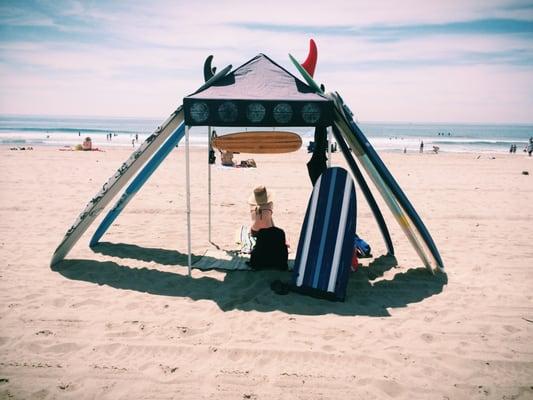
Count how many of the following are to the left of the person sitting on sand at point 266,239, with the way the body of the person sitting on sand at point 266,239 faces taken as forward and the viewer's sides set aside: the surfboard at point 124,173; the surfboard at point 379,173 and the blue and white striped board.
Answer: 1

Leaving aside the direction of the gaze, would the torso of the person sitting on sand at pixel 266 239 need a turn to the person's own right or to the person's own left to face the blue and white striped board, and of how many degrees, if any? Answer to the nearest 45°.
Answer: approximately 135° to the person's own right

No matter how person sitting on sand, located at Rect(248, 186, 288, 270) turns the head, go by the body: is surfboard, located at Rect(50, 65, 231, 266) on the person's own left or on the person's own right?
on the person's own left

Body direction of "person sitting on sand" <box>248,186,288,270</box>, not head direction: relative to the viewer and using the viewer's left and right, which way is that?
facing away from the viewer

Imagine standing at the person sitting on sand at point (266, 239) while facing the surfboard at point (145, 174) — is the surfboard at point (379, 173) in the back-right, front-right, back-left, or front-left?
back-right

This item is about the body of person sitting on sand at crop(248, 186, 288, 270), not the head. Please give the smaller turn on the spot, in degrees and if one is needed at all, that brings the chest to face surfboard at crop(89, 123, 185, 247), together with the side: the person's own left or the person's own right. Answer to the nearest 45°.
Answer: approximately 45° to the person's own left

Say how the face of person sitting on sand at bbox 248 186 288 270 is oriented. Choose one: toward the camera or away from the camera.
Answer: away from the camera

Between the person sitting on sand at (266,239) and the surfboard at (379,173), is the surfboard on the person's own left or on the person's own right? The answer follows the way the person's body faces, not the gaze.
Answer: on the person's own right

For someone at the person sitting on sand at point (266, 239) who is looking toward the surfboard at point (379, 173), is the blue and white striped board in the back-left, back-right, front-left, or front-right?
front-right

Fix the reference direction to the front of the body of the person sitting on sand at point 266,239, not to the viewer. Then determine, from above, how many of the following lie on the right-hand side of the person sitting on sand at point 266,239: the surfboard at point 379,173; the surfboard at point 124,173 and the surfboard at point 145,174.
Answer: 1

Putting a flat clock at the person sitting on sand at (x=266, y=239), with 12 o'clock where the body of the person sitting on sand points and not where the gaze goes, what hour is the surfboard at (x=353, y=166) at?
The surfboard is roughly at 2 o'clock from the person sitting on sand.

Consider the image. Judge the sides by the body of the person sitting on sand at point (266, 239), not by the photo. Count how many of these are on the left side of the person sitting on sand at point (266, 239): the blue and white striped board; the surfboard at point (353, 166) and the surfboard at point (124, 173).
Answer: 1
